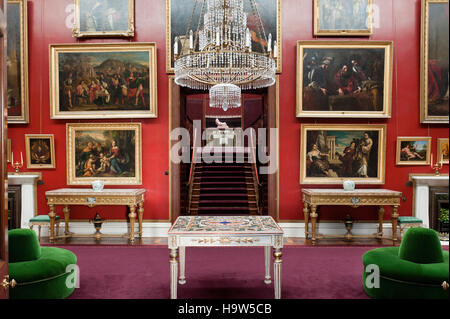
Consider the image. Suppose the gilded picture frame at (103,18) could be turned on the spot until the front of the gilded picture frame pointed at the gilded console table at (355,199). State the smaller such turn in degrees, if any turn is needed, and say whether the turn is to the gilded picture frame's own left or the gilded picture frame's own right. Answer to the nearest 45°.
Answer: approximately 45° to the gilded picture frame's own left

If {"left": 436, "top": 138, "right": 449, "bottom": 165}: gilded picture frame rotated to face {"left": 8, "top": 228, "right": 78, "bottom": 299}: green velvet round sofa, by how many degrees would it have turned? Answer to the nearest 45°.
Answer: approximately 45° to its right

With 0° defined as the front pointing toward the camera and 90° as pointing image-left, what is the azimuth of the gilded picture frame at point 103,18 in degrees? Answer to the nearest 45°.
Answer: approximately 0°

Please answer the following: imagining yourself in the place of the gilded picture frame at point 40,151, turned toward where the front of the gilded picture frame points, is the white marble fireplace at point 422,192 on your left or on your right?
on your left
